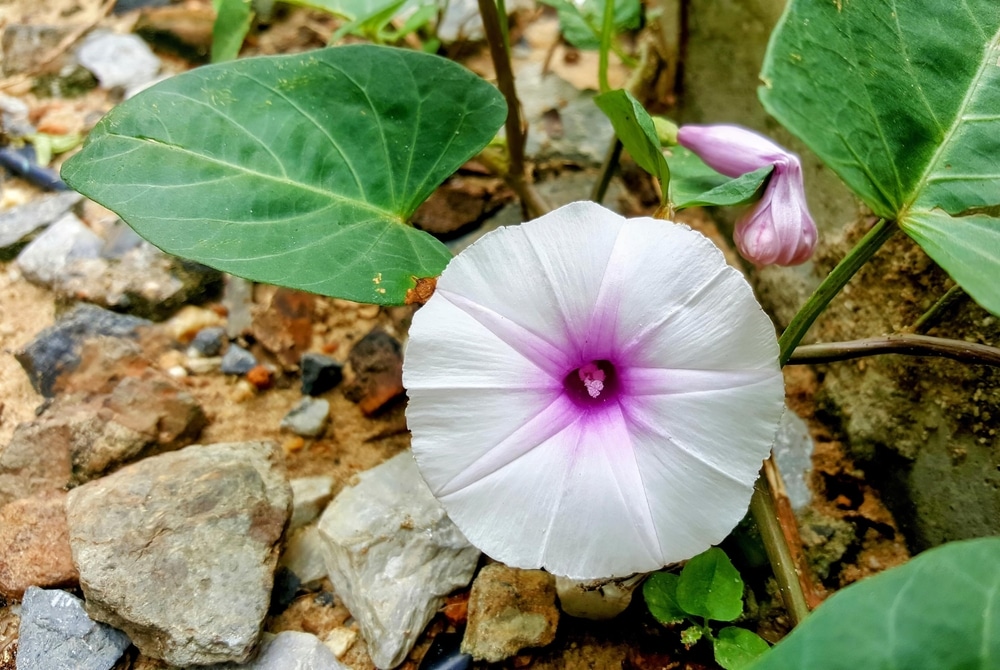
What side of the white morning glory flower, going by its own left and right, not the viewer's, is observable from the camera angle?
front

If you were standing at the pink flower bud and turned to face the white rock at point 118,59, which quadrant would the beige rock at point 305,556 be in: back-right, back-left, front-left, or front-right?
front-left

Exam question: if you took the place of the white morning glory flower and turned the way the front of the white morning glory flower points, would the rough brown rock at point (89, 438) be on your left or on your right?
on your right

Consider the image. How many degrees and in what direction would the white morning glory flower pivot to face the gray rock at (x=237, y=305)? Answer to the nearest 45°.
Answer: approximately 135° to its right

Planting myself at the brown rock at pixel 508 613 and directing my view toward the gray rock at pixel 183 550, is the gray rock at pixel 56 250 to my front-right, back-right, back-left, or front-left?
front-right

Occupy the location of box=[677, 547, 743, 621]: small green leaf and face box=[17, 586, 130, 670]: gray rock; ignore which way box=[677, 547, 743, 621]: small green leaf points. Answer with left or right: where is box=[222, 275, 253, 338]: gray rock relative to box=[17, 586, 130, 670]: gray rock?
right

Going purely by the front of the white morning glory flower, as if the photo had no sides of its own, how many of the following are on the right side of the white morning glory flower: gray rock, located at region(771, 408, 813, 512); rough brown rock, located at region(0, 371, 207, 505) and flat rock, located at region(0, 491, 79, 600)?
2

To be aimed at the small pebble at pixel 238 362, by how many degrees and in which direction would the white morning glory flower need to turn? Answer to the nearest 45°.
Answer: approximately 135° to its right

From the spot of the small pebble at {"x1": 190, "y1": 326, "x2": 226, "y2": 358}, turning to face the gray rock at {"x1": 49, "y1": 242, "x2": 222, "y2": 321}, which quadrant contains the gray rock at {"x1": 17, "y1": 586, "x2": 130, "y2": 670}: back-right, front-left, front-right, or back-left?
back-left
